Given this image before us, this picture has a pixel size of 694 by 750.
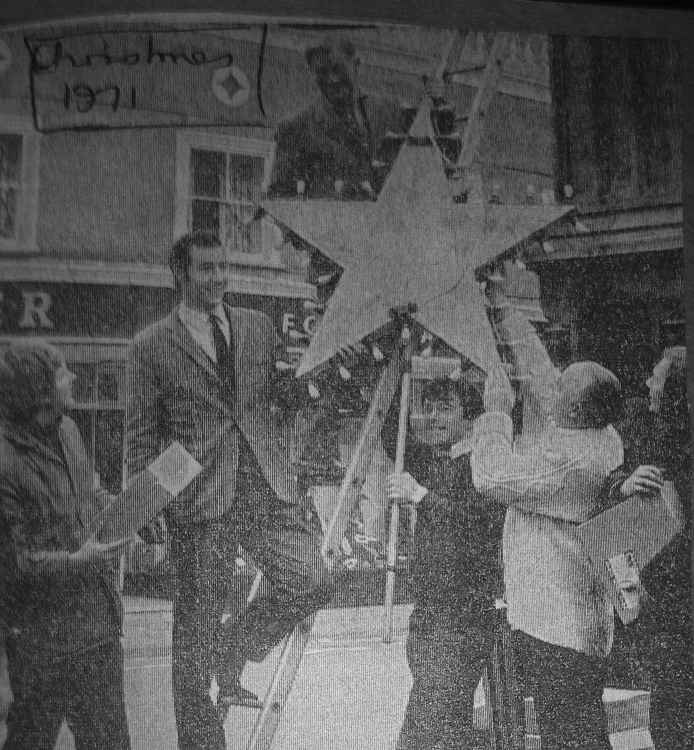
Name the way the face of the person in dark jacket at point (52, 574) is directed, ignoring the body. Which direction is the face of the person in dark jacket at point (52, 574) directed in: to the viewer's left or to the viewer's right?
to the viewer's right

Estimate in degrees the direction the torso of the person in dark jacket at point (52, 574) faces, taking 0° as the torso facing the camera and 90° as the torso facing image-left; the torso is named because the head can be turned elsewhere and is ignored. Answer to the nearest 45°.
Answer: approximately 270°
